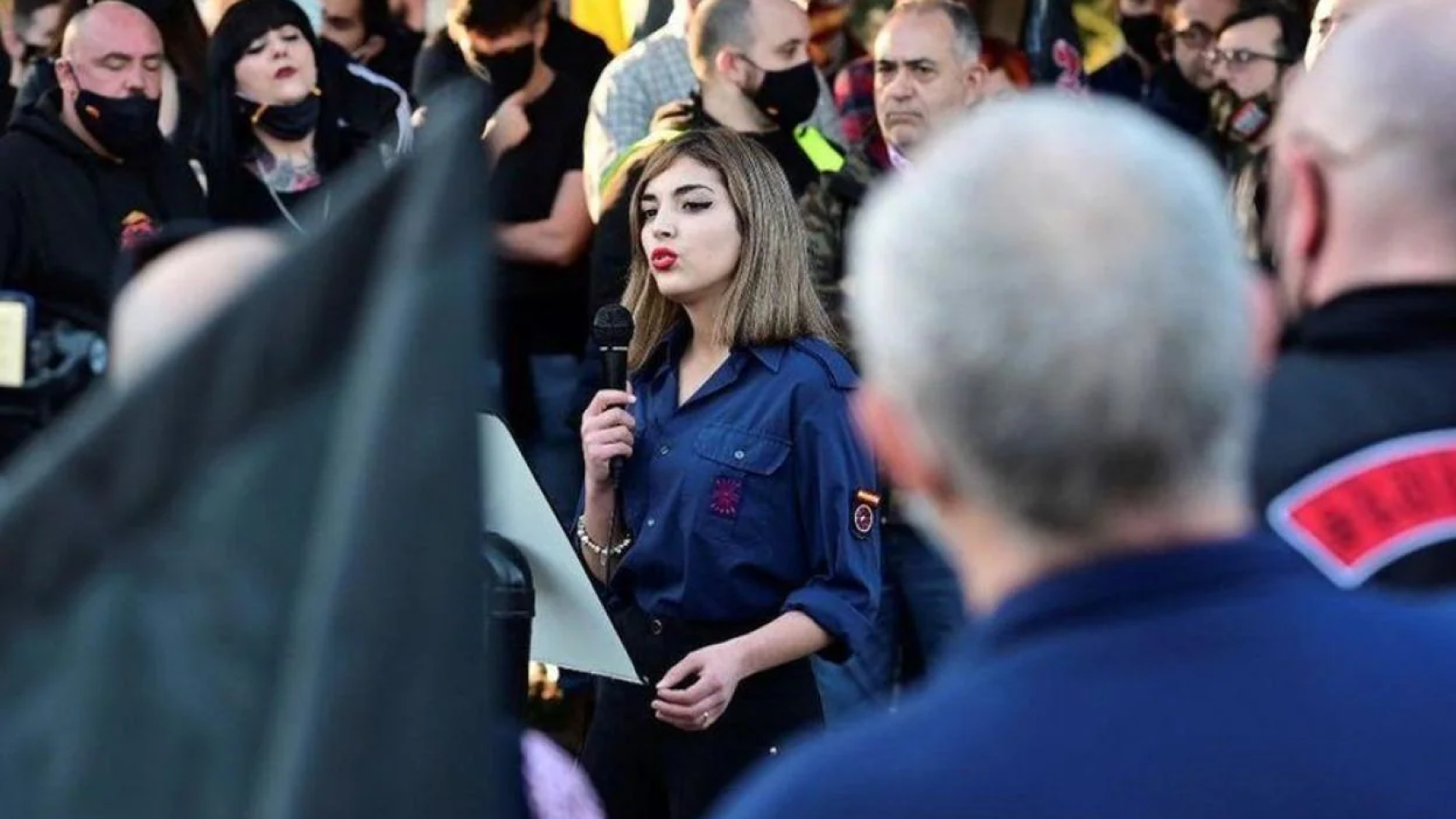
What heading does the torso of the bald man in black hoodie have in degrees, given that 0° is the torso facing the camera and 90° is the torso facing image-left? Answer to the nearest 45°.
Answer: approximately 315°

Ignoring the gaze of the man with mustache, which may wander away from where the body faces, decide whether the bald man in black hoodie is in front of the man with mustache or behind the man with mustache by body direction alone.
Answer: in front

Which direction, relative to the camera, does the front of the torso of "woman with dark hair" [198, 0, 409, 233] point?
toward the camera

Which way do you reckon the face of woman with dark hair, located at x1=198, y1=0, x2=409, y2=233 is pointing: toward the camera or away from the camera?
toward the camera

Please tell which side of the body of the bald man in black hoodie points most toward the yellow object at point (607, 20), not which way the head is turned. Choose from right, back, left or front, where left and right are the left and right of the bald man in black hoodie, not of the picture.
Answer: left
